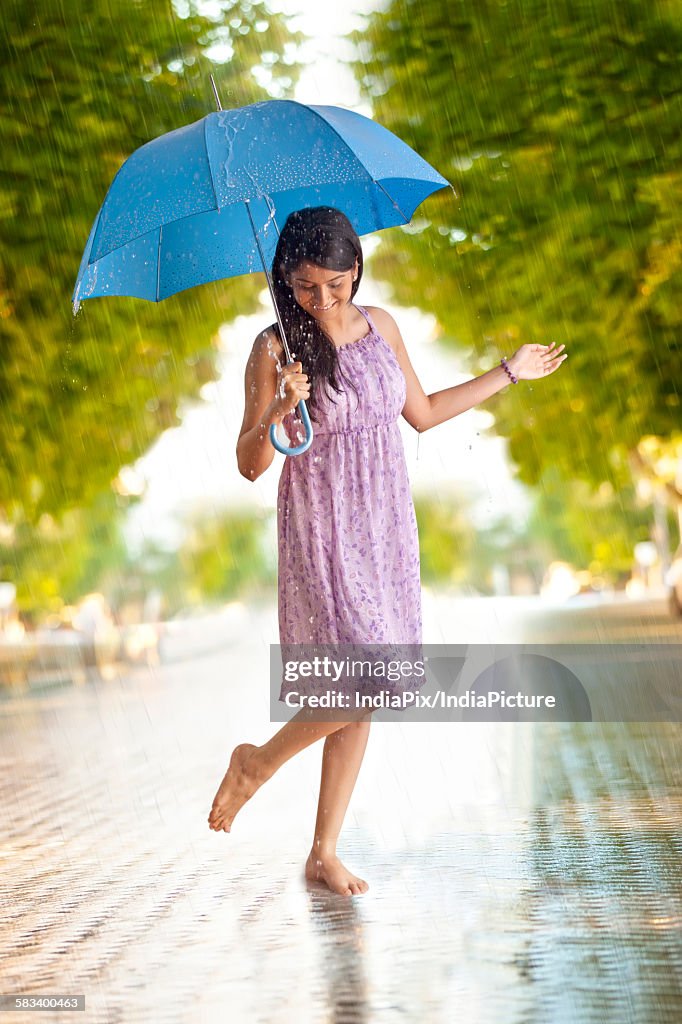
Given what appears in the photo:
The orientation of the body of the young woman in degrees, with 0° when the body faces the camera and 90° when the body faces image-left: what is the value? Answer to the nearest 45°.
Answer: approximately 315°
